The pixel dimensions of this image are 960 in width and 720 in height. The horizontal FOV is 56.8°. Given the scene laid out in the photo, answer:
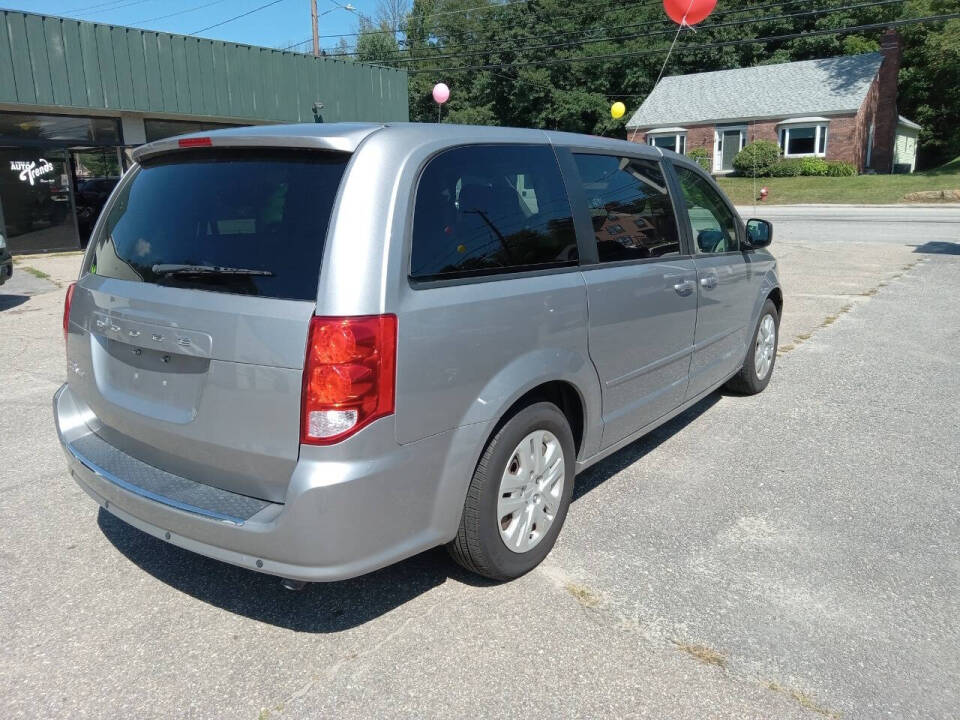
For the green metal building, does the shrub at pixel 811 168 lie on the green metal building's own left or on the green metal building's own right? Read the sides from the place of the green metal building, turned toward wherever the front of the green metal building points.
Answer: on the green metal building's own left

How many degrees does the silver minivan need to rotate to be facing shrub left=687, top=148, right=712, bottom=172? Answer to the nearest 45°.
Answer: approximately 45° to its left

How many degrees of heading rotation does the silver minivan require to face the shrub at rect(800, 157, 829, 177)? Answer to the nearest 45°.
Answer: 0° — it already faces it

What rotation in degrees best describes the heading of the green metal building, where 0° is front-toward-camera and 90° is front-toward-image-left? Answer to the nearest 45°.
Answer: approximately 315°

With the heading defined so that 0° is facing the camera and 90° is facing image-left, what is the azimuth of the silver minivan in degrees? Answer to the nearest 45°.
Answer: approximately 225°

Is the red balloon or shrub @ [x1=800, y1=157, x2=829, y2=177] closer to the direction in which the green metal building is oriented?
the red balloon
